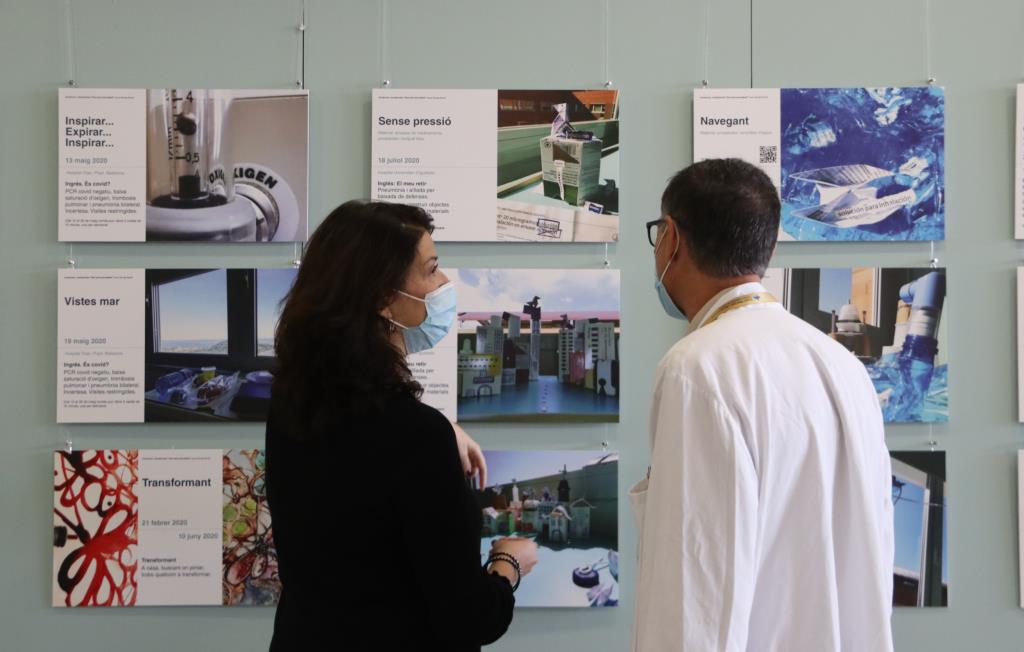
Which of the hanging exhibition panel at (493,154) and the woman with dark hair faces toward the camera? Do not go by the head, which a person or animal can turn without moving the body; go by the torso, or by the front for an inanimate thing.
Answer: the hanging exhibition panel

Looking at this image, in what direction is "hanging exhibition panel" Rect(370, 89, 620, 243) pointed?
toward the camera

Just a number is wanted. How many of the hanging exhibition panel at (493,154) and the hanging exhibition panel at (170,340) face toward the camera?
2

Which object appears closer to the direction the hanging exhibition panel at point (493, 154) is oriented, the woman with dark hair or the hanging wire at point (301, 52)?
the woman with dark hair

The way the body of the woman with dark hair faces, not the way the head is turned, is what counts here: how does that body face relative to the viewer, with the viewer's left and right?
facing away from the viewer and to the right of the viewer

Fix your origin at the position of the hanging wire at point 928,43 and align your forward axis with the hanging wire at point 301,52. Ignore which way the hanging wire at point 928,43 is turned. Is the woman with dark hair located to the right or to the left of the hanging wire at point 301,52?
left

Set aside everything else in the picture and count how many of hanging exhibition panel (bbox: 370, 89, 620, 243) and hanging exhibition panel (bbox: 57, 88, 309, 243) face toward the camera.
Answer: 2

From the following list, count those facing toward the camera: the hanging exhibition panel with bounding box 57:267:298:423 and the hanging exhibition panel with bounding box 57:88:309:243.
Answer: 2

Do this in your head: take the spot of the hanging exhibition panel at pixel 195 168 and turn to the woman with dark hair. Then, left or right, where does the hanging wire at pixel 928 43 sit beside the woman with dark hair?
left

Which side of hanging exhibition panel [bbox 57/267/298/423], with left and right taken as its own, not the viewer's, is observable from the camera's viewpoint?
front

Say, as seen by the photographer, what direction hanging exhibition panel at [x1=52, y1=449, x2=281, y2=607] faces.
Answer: facing the viewer

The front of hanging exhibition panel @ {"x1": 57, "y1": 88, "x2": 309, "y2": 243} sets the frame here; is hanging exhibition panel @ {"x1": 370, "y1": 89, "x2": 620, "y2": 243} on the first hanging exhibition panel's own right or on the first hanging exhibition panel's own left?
on the first hanging exhibition panel's own left

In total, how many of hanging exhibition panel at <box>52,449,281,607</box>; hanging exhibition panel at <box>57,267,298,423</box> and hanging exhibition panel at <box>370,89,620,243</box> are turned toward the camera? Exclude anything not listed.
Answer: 3

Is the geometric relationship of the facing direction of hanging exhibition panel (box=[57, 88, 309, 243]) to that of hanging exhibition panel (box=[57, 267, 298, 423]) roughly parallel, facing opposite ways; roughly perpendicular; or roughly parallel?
roughly parallel

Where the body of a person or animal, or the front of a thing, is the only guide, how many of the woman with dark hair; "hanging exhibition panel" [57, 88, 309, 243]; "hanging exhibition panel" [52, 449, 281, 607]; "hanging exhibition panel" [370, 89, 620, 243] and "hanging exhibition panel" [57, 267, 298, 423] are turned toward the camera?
4

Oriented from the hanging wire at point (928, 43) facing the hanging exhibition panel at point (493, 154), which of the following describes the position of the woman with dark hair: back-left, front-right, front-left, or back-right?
front-left

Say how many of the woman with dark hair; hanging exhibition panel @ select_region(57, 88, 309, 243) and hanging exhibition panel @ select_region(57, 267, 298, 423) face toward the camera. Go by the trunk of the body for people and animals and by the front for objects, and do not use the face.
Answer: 2

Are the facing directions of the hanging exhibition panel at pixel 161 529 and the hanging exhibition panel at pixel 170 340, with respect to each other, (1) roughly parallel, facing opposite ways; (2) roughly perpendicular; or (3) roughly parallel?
roughly parallel
